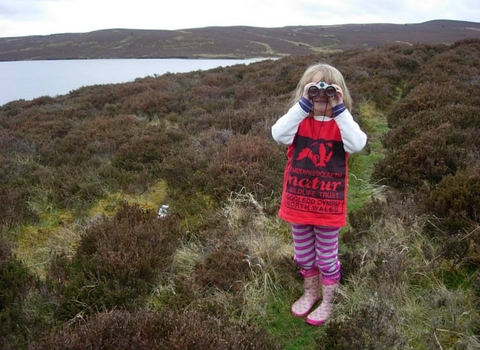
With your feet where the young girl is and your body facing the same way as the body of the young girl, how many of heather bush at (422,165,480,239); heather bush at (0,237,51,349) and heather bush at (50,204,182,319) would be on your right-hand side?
2

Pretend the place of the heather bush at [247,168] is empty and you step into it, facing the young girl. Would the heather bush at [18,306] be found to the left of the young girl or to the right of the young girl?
right

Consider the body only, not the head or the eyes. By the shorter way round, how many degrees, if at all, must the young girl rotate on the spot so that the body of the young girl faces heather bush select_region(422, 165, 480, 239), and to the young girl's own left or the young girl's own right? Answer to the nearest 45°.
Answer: approximately 135° to the young girl's own left

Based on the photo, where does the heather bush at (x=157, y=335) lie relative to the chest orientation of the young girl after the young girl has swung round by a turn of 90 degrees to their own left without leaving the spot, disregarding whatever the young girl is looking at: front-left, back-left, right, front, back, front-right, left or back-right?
back-right

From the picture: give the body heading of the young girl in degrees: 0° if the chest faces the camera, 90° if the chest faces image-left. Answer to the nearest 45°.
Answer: approximately 0°

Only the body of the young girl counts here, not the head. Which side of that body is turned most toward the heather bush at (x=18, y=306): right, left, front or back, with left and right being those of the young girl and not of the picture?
right

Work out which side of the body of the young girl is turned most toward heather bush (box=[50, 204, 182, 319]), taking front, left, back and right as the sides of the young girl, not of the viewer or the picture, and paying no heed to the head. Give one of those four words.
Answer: right
